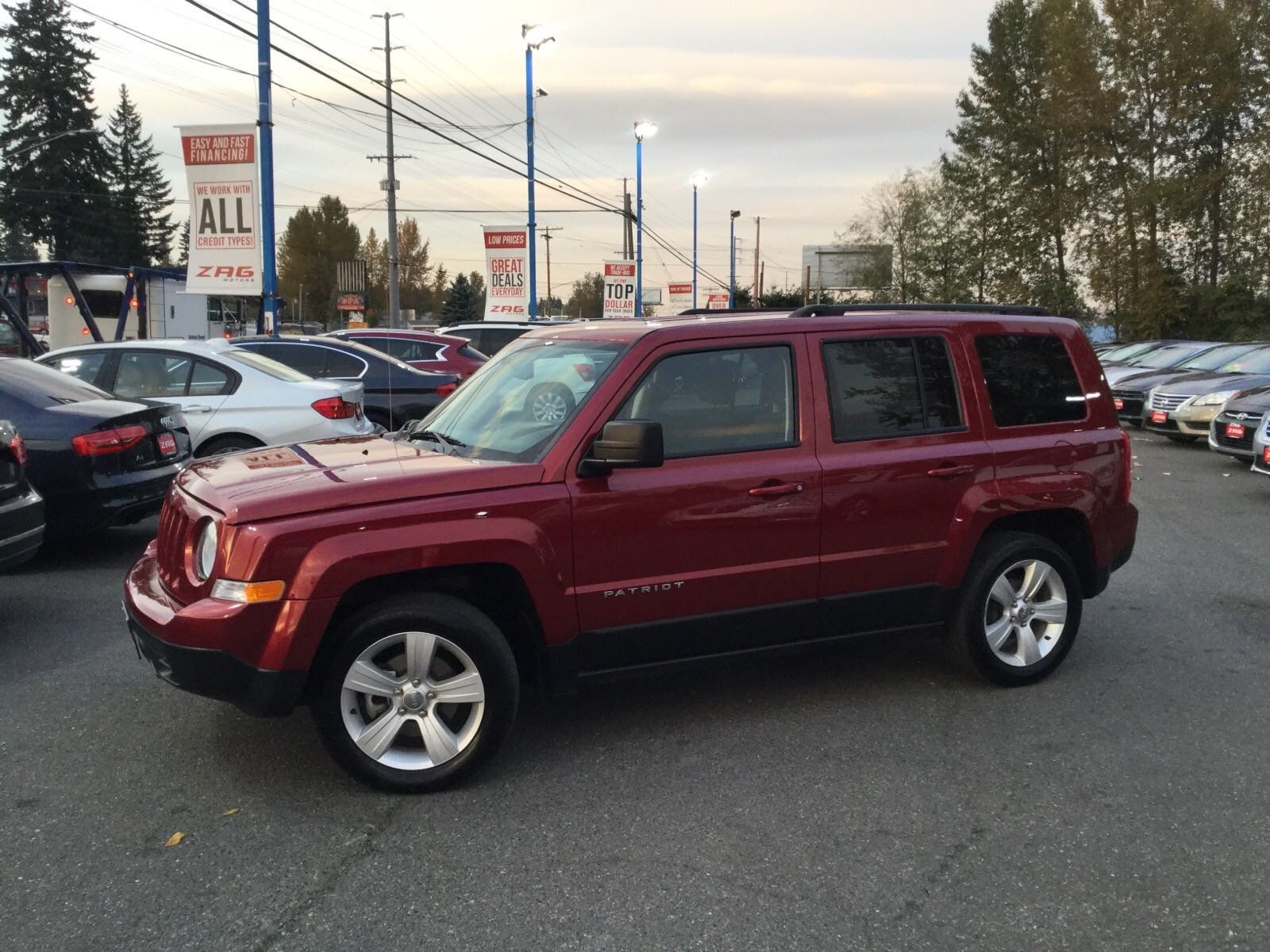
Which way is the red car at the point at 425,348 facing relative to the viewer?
to the viewer's left

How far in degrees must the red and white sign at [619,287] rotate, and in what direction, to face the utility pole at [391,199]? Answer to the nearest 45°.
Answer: approximately 90° to its right

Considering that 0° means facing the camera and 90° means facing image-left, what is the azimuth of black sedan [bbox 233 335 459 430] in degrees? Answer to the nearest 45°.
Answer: approximately 90°

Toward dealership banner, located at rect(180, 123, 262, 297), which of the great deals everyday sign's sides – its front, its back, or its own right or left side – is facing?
front

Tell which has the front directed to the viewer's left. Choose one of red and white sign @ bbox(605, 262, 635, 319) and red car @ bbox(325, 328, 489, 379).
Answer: the red car

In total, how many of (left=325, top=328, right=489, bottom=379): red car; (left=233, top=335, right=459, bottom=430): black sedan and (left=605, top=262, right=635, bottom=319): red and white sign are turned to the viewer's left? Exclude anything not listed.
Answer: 2

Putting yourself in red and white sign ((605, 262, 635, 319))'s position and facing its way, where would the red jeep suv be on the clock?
The red jeep suv is roughly at 12 o'clock from the red and white sign.

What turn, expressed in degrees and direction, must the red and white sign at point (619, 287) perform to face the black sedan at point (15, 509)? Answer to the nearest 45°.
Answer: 0° — it already faces it

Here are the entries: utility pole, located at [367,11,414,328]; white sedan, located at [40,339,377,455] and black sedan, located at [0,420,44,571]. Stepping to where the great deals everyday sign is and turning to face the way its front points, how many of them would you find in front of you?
2

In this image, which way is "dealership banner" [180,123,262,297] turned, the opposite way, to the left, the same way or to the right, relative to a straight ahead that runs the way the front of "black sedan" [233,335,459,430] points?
to the left

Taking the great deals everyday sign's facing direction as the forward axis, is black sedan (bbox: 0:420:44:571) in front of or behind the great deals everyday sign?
in front

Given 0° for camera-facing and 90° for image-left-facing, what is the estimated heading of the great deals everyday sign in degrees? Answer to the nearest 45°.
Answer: approximately 0°

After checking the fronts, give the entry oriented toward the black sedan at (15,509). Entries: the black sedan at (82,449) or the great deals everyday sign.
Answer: the great deals everyday sign
